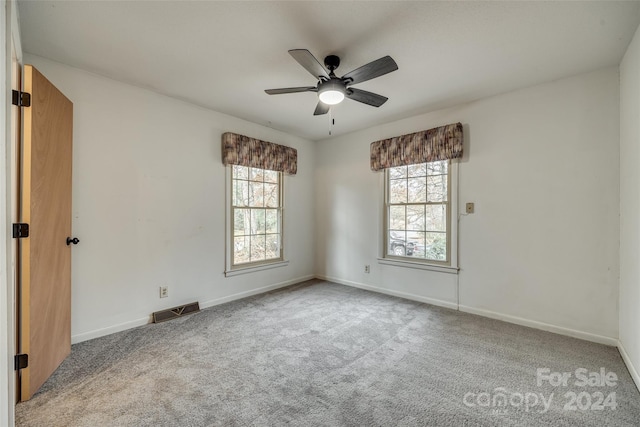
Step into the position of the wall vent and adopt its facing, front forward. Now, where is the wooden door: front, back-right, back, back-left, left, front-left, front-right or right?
right

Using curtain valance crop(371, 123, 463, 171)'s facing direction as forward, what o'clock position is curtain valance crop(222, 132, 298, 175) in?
curtain valance crop(222, 132, 298, 175) is roughly at 1 o'clock from curtain valance crop(371, 123, 463, 171).

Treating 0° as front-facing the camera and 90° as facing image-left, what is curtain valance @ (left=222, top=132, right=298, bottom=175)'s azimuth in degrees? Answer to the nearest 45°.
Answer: approximately 315°

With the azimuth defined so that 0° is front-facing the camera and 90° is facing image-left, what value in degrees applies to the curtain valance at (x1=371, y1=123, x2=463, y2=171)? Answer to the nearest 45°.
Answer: approximately 45°

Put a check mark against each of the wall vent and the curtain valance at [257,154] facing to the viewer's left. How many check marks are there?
0

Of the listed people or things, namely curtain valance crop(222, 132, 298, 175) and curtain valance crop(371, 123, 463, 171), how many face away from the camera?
0

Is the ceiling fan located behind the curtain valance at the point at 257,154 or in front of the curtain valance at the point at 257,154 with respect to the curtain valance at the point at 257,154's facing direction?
in front

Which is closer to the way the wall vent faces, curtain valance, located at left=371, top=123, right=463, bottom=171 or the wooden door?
the curtain valance

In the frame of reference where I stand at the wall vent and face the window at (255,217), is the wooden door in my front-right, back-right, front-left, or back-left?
back-right

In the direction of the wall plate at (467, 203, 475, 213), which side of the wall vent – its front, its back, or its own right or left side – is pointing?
front

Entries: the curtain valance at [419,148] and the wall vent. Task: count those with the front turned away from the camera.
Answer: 0

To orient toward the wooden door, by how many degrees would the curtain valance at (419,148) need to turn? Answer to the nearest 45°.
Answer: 0° — it already faces it

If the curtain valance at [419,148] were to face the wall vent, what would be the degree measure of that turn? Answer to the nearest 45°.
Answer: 0° — it already faces it
